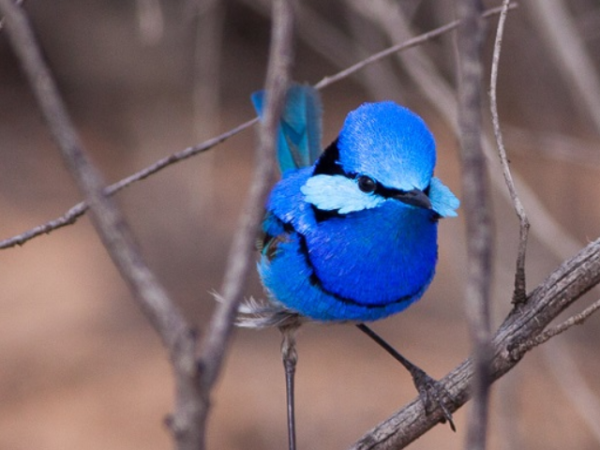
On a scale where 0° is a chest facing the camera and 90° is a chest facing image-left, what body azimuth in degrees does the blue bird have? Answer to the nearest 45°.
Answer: approximately 315°

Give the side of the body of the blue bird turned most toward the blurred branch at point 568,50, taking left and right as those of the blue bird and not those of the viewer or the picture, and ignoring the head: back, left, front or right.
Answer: left
